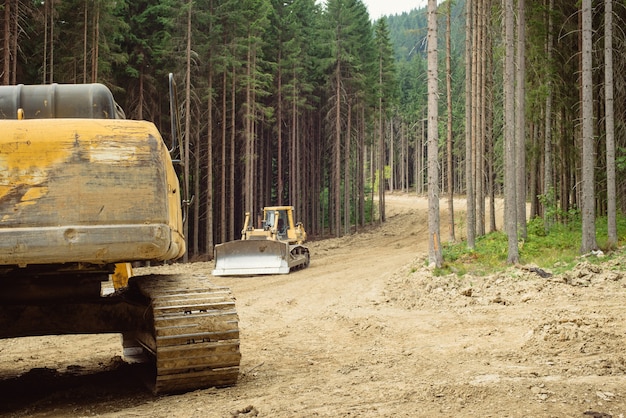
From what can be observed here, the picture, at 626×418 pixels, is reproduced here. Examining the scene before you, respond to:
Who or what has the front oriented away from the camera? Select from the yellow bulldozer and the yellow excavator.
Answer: the yellow excavator

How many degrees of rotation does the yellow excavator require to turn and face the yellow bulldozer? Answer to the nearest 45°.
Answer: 0° — it already faces it

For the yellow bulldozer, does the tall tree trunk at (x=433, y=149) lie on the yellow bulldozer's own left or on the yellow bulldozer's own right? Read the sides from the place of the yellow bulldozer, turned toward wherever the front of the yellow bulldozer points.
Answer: on the yellow bulldozer's own left

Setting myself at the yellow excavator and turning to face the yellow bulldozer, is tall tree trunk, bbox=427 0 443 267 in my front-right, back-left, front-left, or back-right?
front-right

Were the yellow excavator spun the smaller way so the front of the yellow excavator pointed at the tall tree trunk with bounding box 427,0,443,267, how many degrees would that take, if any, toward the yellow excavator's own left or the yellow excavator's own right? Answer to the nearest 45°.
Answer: approximately 45° to the yellow excavator's own right

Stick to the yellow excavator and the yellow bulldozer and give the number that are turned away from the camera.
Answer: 1

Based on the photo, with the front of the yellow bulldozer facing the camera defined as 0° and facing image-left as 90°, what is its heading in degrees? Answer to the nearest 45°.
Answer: approximately 45°

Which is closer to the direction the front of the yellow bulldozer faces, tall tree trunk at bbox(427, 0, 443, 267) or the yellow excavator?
the yellow excavator

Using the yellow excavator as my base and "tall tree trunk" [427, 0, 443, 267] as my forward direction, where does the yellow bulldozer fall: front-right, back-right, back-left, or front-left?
front-left

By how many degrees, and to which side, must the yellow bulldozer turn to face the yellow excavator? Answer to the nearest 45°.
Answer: approximately 45° to its left

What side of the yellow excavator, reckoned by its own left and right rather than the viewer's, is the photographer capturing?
back
